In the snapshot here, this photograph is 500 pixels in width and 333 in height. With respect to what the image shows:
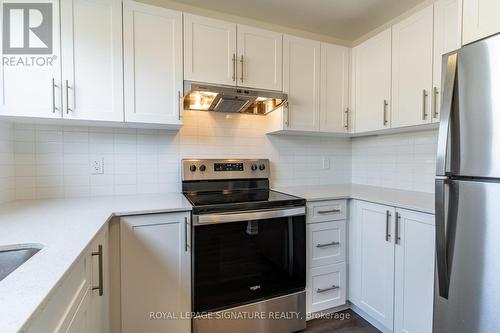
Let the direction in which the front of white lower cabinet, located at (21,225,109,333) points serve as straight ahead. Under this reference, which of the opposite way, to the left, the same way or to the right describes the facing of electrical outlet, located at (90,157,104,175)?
to the right

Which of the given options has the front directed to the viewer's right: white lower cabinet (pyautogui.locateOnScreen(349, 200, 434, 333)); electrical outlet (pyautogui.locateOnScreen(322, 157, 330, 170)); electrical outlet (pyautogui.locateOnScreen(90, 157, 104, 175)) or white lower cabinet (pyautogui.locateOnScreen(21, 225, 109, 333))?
white lower cabinet (pyautogui.locateOnScreen(21, 225, 109, 333))

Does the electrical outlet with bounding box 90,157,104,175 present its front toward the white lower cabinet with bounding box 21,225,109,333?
yes

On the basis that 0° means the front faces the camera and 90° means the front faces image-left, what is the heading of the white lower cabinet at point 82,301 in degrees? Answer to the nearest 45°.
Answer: approximately 270°

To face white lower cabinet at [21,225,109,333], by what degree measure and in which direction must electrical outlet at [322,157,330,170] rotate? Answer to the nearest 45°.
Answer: approximately 45° to its right

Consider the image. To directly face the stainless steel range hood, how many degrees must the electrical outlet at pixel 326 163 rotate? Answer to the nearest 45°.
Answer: approximately 45° to its right

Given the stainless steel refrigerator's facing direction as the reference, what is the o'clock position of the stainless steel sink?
The stainless steel sink is roughly at 12 o'clock from the stainless steel refrigerator.

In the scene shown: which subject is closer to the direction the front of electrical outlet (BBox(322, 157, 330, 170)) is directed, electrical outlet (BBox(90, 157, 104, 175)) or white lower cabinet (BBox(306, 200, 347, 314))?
the white lower cabinet

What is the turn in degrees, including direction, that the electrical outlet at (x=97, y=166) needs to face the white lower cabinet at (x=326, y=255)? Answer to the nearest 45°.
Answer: approximately 45° to its left

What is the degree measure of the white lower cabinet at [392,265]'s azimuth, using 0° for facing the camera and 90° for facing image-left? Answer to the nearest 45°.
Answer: approximately 45°

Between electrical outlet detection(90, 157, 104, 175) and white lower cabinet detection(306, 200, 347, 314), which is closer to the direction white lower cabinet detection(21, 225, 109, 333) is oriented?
the white lower cabinet
